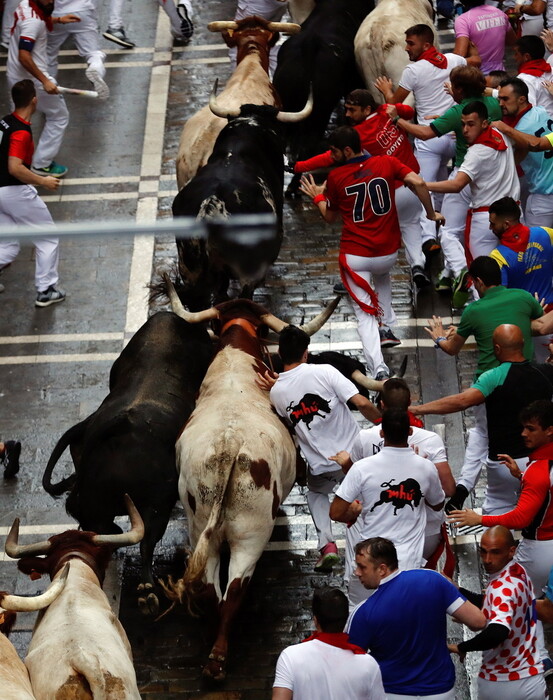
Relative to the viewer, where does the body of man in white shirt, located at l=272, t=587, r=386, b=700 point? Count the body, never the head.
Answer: away from the camera

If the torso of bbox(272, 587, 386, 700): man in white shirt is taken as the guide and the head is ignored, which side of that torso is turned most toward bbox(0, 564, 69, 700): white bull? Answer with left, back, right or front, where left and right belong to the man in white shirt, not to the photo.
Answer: left

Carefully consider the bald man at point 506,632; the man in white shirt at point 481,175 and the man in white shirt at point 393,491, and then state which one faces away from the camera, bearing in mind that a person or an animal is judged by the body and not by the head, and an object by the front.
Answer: the man in white shirt at point 393,491

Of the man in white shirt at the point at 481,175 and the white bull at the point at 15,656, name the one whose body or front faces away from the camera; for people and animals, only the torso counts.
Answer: the white bull

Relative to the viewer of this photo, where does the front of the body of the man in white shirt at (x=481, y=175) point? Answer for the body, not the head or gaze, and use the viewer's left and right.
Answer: facing to the left of the viewer

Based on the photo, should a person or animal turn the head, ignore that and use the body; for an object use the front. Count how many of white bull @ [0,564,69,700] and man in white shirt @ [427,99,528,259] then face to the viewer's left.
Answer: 1

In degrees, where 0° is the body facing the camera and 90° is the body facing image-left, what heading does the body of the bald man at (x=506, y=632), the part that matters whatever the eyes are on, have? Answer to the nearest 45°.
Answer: approximately 90°

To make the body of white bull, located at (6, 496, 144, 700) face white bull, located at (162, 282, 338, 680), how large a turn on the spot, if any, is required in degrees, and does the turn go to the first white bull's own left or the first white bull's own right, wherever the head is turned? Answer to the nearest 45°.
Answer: approximately 45° to the first white bull's own right

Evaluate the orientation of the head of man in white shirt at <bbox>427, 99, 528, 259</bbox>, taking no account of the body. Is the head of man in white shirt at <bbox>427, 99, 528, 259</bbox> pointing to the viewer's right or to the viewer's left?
to the viewer's left

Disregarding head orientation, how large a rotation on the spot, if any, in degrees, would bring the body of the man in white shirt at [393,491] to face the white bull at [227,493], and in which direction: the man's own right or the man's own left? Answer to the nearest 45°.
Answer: approximately 90° to the man's own left

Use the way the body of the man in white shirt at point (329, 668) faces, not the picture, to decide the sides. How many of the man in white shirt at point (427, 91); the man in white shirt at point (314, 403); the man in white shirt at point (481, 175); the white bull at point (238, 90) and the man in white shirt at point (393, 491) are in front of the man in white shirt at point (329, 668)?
5

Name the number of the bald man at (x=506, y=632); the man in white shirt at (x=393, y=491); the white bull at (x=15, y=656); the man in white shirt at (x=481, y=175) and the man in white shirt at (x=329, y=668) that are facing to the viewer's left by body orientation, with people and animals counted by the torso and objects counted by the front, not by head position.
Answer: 2

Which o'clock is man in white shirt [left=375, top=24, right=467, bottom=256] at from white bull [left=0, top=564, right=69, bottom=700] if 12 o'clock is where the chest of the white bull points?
The man in white shirt is roughly at 1 o'clock from the white bull.

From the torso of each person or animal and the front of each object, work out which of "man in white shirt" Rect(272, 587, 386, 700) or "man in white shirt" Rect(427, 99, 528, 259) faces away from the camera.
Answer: "man in white shirt" Rect(272, 587, 386, 700)

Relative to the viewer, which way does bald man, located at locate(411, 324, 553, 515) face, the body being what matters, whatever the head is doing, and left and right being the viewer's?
facing away from the viewer and to the left of the viewer

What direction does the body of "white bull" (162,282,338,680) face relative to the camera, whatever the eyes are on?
away from the camera

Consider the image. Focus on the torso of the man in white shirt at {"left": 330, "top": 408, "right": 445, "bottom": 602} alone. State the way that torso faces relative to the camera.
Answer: away from the camera

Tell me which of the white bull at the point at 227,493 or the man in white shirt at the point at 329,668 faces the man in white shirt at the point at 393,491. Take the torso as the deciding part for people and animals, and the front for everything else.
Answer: the man in white shirt at the point at 329,668

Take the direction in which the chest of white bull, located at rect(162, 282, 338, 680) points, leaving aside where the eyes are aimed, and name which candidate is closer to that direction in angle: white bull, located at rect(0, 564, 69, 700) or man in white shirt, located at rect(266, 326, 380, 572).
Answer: the man in white shirt

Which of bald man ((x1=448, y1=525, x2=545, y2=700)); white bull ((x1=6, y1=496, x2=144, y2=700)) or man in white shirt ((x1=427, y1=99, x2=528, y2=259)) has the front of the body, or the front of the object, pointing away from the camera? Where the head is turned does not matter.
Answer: the white bull
